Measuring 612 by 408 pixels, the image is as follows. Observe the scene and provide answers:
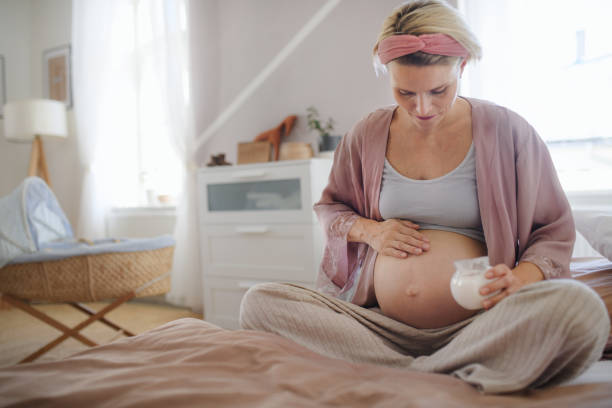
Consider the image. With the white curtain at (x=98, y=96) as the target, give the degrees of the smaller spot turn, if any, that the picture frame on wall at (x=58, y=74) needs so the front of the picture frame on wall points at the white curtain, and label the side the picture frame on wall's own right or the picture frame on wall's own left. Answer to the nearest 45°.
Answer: approximately 90° to the picture frame on wall's own left

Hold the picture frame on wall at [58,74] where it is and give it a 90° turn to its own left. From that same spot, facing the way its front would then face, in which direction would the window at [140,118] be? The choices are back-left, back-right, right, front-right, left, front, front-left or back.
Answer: front

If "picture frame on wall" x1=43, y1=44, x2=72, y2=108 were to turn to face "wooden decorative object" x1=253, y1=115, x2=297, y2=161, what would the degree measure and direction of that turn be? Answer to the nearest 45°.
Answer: approximately 90° to its left

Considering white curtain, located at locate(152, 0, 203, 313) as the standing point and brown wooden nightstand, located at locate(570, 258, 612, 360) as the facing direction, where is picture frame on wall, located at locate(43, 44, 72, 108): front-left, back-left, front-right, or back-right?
back-right
